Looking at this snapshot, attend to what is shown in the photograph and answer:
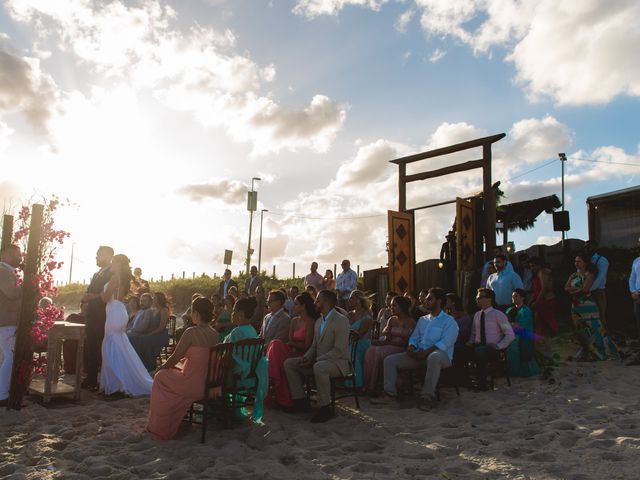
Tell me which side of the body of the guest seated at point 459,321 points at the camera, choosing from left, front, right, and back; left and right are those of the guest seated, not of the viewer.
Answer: left

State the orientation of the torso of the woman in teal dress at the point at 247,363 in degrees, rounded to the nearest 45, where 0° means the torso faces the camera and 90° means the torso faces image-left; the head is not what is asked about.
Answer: approximately 135°

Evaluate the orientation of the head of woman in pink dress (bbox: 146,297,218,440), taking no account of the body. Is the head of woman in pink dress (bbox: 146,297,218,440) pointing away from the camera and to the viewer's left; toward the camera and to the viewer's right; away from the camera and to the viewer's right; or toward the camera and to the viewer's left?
away from the camera and to the viewer's left

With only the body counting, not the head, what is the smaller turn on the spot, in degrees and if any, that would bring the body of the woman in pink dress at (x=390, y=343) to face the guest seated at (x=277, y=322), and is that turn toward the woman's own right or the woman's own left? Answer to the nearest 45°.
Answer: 0° — they already face them

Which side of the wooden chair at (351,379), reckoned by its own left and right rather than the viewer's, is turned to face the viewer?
left

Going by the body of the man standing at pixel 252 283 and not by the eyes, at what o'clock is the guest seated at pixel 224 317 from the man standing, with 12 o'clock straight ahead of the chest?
The guest seated is roughly at 11 o'clock from the man standing.

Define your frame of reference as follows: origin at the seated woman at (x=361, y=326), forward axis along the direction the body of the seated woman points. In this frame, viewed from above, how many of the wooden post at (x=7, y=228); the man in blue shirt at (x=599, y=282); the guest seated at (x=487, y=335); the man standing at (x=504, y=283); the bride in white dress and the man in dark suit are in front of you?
3

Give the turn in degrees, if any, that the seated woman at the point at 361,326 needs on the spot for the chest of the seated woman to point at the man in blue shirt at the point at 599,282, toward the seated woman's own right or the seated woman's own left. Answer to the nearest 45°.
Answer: approximately 180°

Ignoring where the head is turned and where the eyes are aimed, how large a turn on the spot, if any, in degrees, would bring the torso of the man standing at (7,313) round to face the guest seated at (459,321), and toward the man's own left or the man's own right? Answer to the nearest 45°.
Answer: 0° — they already face them

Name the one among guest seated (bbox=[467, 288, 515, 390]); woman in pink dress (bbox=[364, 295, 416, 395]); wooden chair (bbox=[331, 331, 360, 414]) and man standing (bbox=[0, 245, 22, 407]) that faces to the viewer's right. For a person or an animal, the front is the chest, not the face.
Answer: the man standing

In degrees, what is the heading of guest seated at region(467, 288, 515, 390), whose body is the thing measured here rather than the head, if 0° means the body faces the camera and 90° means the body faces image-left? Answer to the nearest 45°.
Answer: approximately 45°

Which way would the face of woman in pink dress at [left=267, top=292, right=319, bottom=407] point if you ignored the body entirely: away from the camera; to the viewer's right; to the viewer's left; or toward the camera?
to the viewer's left
